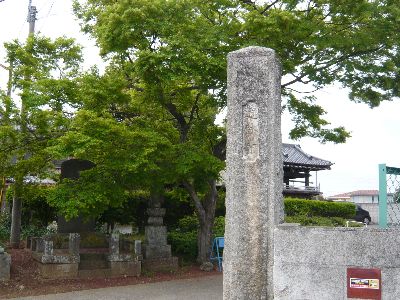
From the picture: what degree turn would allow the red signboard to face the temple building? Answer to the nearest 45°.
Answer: approximately 180°

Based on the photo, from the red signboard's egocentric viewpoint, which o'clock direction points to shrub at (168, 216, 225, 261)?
The shrub is roughly at 5 o'clock from the red signboard.

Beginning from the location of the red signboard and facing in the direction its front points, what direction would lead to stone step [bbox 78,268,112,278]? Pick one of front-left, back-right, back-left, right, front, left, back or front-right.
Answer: back-right

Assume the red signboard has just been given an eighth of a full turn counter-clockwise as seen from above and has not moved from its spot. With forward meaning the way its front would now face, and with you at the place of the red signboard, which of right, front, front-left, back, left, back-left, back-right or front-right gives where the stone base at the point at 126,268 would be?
back

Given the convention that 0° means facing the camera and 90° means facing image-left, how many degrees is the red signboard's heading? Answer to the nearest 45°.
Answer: approximately 0°

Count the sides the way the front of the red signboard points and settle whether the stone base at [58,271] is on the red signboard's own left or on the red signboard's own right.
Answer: on the red signboard's own right

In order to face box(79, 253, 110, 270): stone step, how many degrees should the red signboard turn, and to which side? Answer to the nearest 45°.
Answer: approximately 135° to its right

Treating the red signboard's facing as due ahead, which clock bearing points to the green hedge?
The green hedge is roughly at 6 o'clock from the red signboard.

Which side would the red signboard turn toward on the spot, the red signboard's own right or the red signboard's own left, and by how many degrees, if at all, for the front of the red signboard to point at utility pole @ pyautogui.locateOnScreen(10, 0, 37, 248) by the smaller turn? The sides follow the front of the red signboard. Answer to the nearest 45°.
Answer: approximately 135° to the red signboard's own right

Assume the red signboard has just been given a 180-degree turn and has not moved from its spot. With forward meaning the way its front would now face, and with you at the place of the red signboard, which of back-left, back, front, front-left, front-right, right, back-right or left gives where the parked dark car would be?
front

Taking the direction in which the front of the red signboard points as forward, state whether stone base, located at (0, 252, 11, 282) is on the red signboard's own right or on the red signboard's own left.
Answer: on the red signboard's own right
